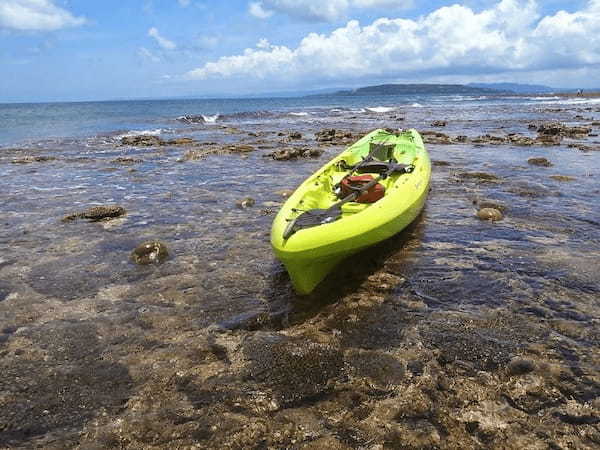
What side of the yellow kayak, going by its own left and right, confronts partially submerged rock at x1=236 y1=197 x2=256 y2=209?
right

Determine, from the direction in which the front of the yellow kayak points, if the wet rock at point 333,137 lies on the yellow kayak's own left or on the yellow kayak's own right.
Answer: on the yellow kayak's own right

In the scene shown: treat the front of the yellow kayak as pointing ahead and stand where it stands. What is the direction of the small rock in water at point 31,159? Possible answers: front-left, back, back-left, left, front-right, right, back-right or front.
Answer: right

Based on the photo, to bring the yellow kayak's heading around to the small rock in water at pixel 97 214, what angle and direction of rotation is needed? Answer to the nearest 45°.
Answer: approximately 90° to its right

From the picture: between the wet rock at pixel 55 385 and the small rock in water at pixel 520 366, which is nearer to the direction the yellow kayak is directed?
the wet rock

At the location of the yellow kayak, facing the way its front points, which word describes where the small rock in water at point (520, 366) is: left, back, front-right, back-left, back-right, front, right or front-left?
left

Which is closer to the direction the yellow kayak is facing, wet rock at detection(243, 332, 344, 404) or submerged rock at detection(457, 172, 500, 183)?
the wet rock

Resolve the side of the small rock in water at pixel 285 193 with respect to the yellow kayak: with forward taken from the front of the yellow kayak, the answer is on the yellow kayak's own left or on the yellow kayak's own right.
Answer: on the yellow kayak's own right

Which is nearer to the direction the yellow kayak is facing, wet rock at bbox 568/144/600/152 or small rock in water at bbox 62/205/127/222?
the small rock in water

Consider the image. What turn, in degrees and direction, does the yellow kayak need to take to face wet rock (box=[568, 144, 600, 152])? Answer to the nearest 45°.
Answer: approximately 180°

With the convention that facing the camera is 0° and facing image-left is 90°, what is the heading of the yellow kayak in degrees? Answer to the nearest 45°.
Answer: approximately 45°
